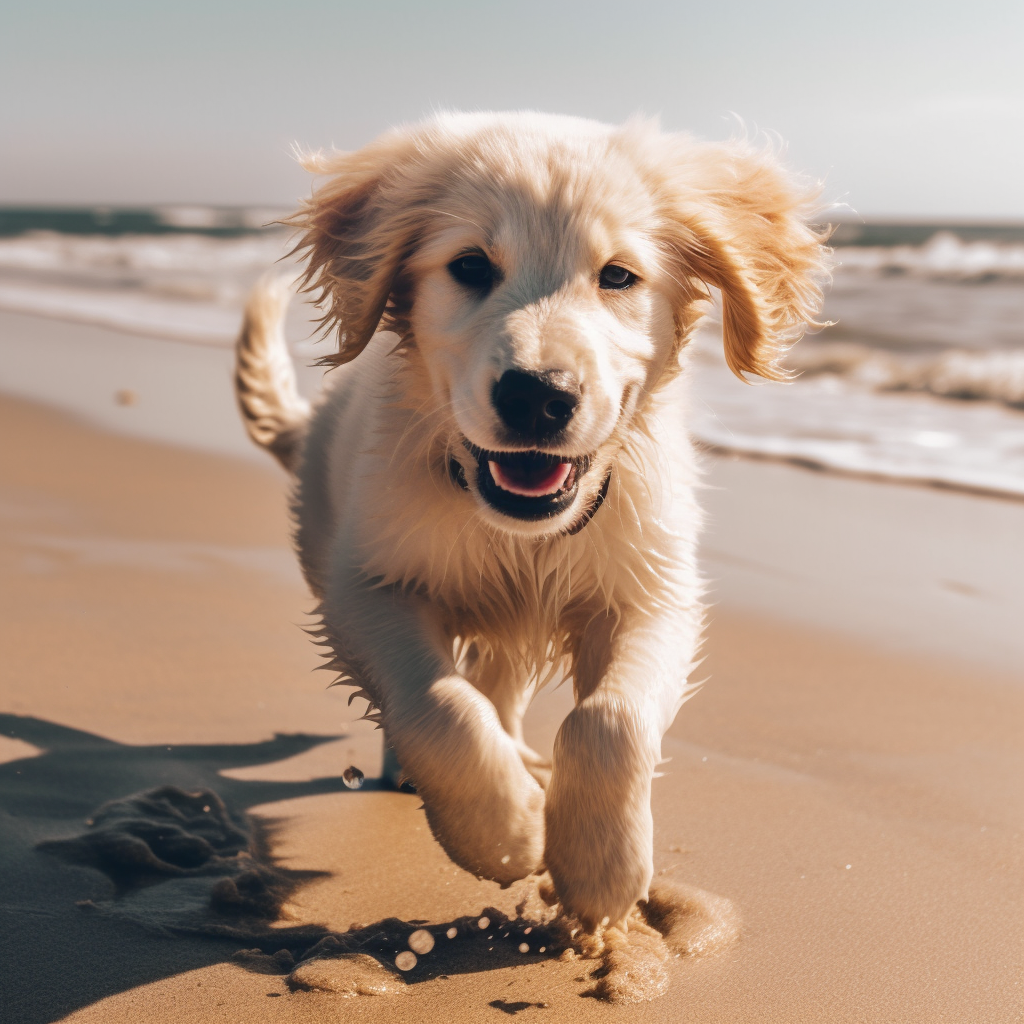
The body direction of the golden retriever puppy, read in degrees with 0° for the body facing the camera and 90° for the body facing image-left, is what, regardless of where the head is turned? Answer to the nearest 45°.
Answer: approximately 0°
